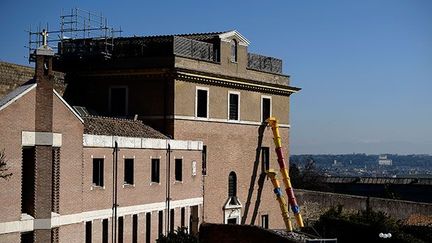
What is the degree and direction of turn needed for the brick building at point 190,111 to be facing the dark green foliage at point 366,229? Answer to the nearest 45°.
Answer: approximately 45° to its left

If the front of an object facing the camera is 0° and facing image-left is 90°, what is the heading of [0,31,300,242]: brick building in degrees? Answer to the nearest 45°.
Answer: approximately 315°

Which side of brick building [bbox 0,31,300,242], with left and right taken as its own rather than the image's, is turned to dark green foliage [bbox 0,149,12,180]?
right
